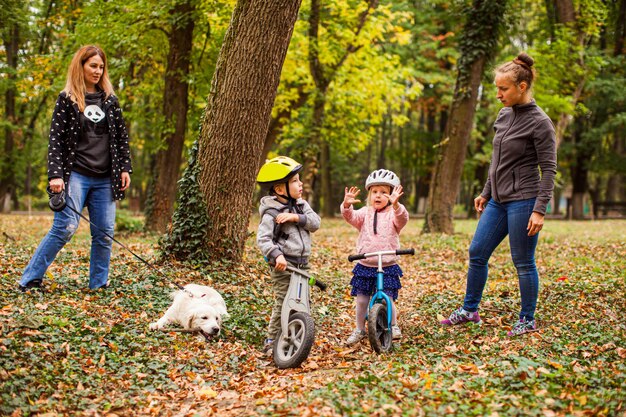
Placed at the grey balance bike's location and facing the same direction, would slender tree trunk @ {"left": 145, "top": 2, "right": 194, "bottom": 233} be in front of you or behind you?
behind

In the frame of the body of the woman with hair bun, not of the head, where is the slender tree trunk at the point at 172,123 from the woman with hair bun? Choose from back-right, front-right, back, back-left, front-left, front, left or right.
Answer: right

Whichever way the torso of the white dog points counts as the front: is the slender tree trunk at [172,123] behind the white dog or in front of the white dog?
behind

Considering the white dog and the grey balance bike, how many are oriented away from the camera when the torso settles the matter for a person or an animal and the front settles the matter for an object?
0

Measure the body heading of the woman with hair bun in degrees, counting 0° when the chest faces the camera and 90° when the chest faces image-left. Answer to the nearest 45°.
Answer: approximately 45°

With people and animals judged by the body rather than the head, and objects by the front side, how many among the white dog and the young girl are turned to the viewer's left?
0

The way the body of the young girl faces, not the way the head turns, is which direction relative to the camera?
toward the camera

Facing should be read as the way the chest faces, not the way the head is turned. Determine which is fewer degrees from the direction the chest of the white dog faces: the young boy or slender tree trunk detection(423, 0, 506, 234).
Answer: the young boy

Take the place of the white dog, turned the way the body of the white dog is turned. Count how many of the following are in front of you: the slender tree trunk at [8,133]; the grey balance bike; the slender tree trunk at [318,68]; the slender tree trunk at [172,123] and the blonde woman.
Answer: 1

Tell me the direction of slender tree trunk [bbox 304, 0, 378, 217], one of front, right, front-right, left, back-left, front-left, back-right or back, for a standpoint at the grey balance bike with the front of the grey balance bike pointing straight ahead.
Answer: back-left

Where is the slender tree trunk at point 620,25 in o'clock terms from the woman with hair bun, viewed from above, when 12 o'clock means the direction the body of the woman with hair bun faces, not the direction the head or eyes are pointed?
The slender tree trunk is roughly at 5 o'clock from the woman with hair bun.

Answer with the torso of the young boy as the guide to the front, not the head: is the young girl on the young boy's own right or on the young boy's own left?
on the young boy's own left

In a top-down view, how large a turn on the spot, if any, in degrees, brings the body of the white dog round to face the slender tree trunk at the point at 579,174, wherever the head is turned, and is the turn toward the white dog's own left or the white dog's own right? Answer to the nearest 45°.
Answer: approximately 90° to the white dog's own left

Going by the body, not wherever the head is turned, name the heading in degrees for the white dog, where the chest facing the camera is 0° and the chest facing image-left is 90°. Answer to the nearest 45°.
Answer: approximately 315°

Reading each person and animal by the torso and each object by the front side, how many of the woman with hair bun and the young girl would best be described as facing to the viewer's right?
0

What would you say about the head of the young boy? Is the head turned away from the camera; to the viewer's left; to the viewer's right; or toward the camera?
to the viewer's right

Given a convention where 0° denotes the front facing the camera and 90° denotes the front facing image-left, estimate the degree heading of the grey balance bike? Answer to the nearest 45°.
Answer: approximately 315°

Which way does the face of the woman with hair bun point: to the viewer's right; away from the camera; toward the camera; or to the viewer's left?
to the viewer's left
